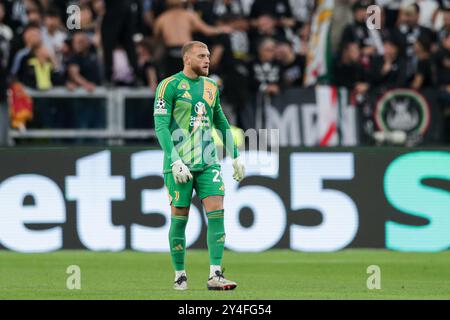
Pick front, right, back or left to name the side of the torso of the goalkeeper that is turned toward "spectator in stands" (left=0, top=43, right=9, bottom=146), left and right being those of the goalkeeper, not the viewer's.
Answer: back

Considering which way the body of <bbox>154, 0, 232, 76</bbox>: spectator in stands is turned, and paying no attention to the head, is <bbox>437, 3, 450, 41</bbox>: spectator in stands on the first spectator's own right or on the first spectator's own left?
on the first spectator's own right

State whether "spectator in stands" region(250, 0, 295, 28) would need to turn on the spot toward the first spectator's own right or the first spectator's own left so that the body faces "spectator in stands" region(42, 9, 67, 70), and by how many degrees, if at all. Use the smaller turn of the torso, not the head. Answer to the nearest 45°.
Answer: approximately 90° to the first spectator's own right

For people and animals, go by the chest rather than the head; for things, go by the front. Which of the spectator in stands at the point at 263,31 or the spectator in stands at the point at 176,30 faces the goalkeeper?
the spectator in stands at the point at 263,31

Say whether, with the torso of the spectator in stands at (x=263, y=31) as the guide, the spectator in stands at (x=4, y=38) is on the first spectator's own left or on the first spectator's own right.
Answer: on the first spectator's own right

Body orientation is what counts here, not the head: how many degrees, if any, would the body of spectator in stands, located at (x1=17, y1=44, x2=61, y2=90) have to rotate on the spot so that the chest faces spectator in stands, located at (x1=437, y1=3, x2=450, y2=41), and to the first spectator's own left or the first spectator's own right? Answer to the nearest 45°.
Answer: approximately 45° to the first spectator's own left

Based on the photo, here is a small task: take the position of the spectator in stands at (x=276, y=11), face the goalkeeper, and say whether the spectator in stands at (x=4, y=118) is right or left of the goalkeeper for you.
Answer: right
